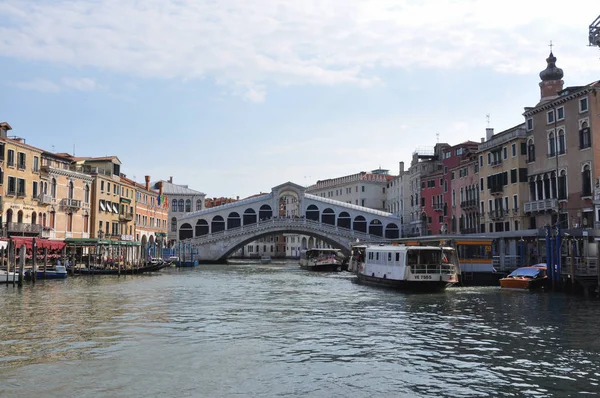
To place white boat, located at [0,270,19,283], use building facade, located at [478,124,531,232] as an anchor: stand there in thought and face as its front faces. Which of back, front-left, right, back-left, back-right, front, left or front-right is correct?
front

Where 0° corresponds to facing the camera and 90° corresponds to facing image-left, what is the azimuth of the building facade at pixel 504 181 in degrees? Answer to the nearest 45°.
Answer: approximately 45°

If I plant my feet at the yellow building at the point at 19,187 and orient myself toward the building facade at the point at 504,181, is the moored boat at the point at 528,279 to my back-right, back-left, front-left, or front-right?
front-right

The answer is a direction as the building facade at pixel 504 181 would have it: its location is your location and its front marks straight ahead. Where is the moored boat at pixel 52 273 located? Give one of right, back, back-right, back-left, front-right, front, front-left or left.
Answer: front
